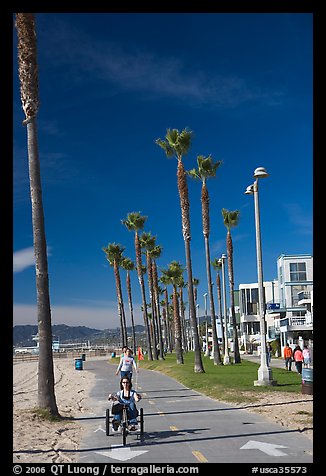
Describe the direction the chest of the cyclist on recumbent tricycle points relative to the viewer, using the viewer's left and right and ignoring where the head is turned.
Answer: facing the viewer

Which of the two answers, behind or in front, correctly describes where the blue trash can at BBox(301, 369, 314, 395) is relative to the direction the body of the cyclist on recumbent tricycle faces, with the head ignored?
behind

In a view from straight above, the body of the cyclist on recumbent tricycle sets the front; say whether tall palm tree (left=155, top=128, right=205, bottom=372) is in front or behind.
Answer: behind

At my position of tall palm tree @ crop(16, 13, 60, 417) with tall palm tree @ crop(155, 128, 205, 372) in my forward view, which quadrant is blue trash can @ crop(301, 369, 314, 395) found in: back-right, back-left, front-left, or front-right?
front-right

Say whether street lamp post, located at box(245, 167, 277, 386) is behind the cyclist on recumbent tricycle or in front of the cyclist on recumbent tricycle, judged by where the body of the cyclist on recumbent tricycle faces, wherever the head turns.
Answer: behind
